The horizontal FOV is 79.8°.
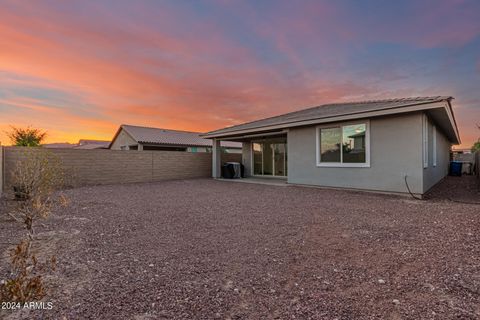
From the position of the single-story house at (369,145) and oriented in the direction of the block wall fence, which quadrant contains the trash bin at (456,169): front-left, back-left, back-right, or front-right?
back-right

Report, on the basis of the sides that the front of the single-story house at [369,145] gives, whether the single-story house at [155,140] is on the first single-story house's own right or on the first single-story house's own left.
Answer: on the first single-story house's own left

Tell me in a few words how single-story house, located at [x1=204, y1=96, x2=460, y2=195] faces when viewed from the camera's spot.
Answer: facing away from the viewer and to the right of the viewer

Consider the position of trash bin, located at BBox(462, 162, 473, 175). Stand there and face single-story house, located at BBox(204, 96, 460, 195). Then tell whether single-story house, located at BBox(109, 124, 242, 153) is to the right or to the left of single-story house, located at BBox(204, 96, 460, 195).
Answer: right

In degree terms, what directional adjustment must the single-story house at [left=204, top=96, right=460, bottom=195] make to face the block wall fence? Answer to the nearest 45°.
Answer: approximately 135° to its left
